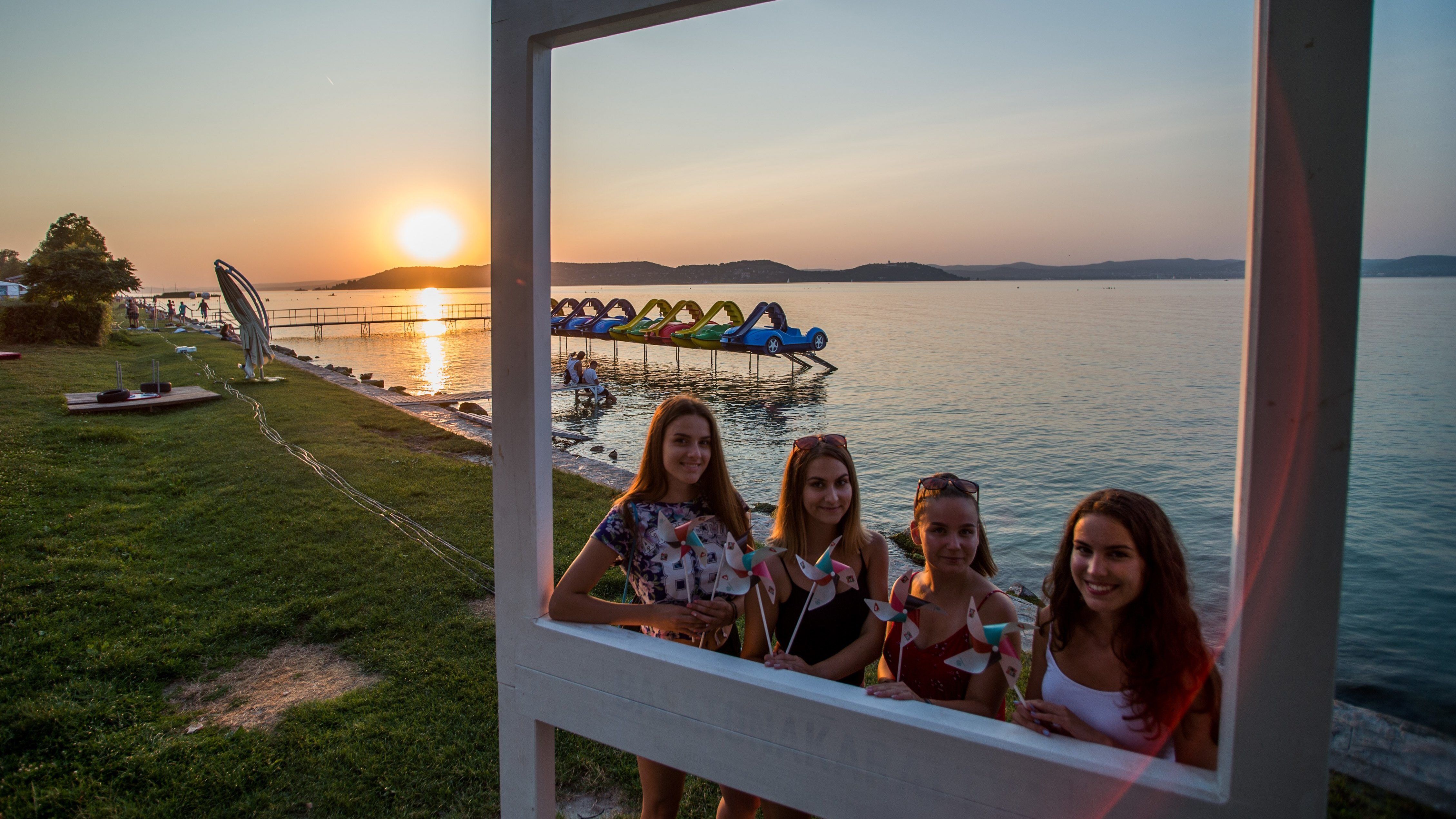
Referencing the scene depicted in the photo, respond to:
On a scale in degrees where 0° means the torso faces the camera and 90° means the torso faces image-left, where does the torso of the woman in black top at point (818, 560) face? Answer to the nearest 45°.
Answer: approximately 0°

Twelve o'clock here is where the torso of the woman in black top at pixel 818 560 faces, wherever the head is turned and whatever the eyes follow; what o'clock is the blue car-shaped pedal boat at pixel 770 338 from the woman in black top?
The blue car-shaped pedal boat is roughly at 6 o'clock from the woman in black top.

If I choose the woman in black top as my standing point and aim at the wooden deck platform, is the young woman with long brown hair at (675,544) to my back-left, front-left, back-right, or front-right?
front-left

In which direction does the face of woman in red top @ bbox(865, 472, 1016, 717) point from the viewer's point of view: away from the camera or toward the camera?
toward the camera

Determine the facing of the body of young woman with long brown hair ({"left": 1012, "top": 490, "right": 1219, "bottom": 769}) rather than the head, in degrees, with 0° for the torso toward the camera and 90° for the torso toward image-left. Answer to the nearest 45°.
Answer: approximately 45°

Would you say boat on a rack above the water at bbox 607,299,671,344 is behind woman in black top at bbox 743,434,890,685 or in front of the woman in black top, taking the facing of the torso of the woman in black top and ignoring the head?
behind

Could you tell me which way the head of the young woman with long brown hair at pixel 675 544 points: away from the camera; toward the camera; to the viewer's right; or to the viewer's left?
toward the camera

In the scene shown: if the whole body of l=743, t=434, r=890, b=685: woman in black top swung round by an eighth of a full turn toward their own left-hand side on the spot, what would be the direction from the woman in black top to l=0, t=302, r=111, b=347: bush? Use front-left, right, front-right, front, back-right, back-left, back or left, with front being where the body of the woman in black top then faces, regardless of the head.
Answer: back

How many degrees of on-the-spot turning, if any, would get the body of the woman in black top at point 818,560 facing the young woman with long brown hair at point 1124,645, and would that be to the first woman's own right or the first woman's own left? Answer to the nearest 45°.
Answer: approximately 45° to the first woman's own left
